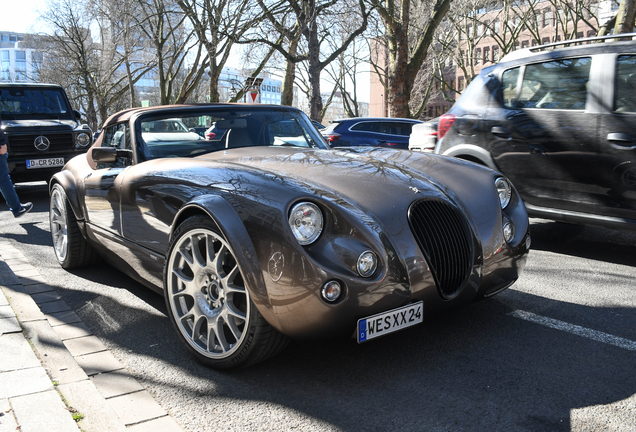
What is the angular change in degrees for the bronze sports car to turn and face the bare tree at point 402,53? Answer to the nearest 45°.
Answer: approximately 135° to its left

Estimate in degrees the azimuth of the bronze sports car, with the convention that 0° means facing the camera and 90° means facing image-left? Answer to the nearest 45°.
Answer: approximately 315°

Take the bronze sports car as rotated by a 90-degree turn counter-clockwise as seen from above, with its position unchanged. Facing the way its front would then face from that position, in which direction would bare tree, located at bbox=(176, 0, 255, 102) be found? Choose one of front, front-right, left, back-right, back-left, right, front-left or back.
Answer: front-left

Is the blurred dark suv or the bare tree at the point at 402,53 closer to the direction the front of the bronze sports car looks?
the blurred dark suv

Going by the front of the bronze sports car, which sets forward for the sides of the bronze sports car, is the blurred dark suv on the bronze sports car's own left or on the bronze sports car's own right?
on the bronze sports car's own left
